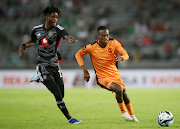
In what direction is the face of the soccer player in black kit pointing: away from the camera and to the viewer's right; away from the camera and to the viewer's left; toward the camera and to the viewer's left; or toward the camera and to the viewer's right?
toward the camera and to the viewer's right

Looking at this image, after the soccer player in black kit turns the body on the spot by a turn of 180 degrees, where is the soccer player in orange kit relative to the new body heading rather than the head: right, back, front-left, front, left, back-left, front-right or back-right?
right

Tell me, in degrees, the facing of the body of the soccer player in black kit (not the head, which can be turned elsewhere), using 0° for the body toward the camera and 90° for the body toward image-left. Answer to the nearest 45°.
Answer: approximately 0°
